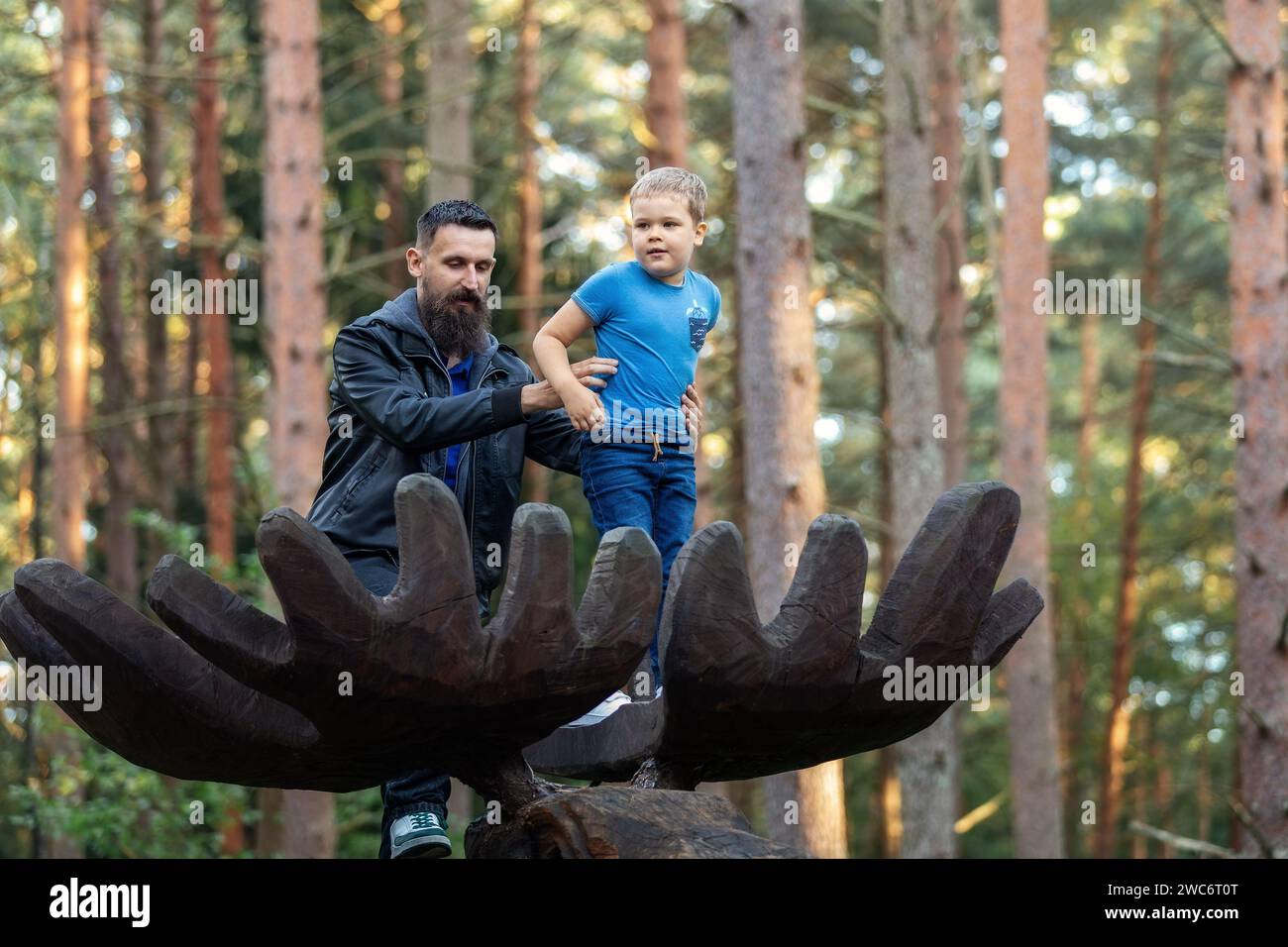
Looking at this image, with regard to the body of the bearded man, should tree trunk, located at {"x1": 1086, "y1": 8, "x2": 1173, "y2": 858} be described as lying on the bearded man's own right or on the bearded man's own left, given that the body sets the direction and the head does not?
on the bearded man's own left

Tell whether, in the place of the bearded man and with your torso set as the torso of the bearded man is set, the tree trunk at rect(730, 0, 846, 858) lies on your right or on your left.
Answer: on your left
